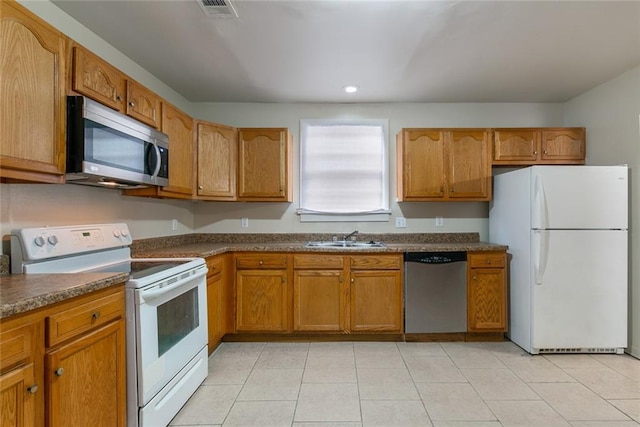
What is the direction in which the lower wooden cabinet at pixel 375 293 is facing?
toward the camera

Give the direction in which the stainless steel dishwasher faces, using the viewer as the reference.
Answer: facing the viewer

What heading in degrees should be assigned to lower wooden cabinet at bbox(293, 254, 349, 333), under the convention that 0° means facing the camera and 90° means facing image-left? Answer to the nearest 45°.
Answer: approximately 0°

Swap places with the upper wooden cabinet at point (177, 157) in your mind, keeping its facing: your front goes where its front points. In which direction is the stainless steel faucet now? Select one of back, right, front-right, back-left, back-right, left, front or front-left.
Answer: front-left

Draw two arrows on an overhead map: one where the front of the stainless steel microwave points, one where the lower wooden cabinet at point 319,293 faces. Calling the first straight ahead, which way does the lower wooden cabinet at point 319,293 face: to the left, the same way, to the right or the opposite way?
to the right

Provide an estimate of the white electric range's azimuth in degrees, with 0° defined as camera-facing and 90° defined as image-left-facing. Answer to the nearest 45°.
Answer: approximately 315°

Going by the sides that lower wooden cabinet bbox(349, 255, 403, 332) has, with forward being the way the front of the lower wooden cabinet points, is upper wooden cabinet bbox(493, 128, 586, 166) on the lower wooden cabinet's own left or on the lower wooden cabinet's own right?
on the lower wooden cabinet's own left

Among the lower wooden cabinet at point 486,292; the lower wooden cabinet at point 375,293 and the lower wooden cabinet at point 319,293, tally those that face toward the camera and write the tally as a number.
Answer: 3

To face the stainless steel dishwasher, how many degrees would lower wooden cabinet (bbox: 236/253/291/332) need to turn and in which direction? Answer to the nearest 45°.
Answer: approximately 90° to its left

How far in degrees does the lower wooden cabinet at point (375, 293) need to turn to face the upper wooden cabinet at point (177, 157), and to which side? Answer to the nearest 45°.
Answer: approximately 90° to its right

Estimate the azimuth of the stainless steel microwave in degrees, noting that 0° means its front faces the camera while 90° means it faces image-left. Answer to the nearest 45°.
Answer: approximately 315°

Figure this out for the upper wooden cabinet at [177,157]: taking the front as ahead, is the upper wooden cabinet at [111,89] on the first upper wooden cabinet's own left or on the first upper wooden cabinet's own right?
on the first upper wooden cabinet's own right

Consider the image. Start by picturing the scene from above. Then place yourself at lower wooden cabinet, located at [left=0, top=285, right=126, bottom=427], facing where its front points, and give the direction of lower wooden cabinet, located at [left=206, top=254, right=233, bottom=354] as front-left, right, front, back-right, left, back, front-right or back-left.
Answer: left

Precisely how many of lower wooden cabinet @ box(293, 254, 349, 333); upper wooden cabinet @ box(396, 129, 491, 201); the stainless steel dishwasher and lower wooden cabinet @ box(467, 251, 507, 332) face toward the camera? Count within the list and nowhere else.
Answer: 4

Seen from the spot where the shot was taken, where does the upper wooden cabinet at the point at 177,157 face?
facing the viewer and to the right of the viewer
